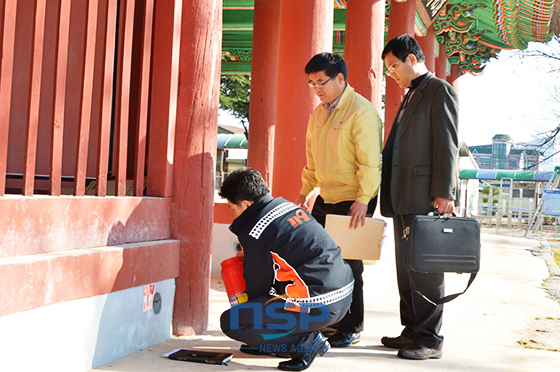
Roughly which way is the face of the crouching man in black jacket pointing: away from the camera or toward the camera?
away from the camera

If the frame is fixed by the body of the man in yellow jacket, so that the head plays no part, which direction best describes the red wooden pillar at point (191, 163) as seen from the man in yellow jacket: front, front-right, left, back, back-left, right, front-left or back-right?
front-right

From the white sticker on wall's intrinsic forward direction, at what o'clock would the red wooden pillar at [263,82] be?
The red wooden pillar is roughly at 8 o'clock from the white sticker on wall.

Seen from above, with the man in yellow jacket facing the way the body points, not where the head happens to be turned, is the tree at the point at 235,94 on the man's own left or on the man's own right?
on the man's own right

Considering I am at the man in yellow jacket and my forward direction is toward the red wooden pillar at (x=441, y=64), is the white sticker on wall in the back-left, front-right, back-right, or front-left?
back-left

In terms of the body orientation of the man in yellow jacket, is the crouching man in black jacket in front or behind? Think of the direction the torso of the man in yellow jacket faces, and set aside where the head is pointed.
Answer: in front

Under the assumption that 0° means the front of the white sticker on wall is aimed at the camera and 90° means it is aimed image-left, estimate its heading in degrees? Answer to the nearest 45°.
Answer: approximately 315°

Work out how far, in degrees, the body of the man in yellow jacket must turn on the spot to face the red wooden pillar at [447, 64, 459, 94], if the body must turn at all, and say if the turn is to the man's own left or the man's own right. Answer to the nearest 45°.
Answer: approximately 135° to the man's own right

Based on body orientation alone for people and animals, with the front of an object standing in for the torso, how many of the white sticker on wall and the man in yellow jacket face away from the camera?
0

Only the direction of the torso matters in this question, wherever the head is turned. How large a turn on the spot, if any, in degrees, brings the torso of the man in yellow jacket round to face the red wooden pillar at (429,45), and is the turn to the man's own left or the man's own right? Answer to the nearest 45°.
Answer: approximately 135° to the man's own right
